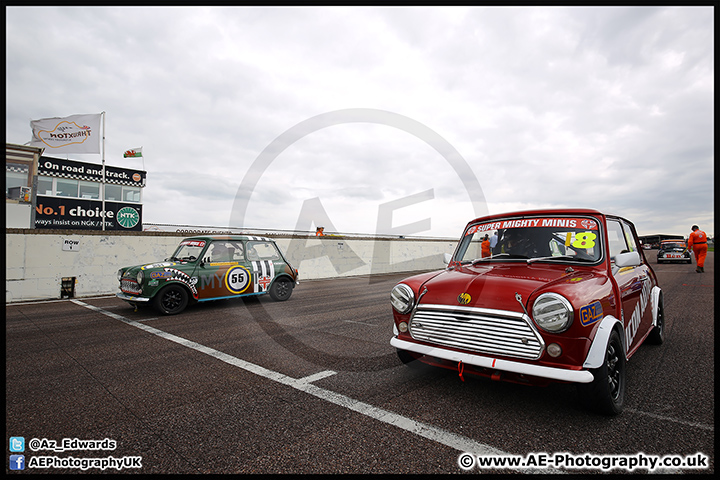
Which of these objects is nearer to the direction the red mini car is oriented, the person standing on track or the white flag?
the white flag

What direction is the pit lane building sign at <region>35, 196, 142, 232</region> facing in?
toward the camera

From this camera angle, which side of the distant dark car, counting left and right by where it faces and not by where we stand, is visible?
front

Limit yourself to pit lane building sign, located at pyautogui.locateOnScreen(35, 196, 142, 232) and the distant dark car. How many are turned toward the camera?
2

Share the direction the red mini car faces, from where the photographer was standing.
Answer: facing the viewer and to the left of the viewer

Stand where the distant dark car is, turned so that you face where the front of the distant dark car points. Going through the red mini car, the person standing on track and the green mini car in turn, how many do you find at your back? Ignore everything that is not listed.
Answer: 0

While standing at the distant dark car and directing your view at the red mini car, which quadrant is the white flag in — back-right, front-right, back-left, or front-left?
front-right

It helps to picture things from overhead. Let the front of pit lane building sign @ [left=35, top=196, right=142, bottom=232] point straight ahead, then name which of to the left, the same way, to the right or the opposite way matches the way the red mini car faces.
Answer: to the right

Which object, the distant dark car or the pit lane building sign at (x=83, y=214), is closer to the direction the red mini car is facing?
the pit lane building sign

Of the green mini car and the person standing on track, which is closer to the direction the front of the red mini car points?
the green mini car
